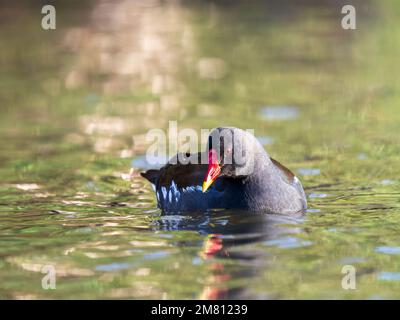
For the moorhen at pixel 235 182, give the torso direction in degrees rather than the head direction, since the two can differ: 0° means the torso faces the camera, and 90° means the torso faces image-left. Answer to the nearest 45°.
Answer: approximately 270°
